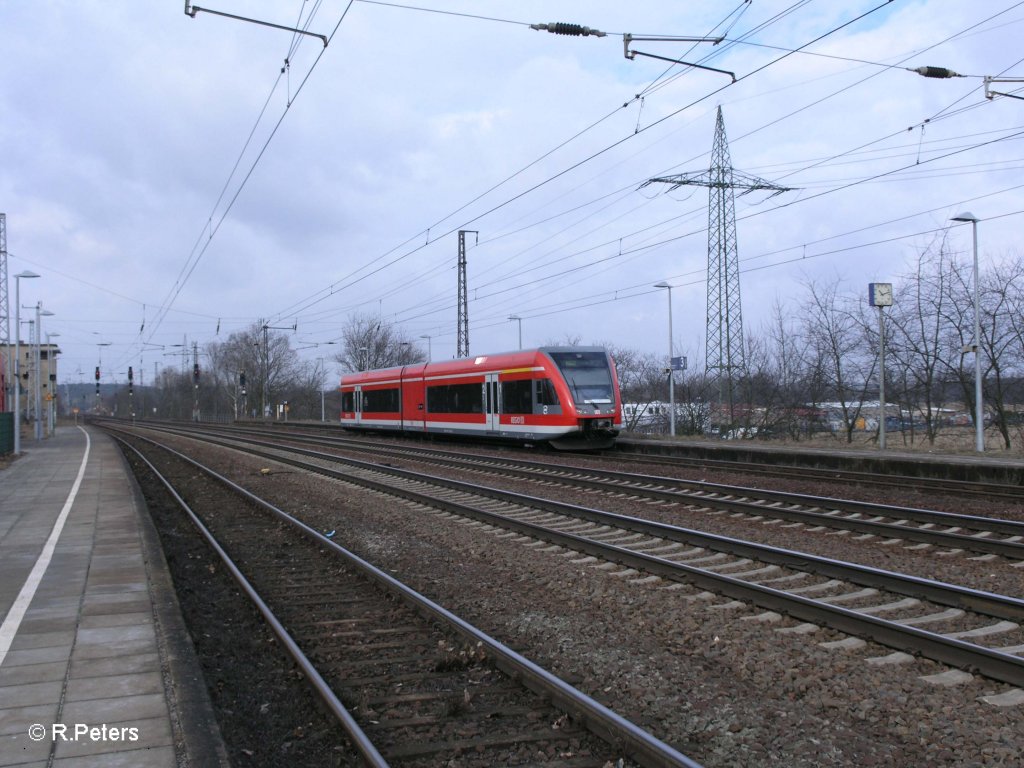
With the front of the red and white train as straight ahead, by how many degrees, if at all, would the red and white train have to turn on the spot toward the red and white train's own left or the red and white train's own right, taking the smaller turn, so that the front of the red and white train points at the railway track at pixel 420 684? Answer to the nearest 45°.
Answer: approximately 45° to the red and white train's own right

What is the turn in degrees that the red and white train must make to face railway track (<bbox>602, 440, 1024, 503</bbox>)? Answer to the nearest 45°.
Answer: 0° — it already faces it

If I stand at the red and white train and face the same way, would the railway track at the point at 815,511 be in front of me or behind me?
in front

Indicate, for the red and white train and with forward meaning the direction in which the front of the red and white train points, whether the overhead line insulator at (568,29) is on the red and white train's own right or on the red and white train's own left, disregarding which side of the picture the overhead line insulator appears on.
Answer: on the red and white train's own right

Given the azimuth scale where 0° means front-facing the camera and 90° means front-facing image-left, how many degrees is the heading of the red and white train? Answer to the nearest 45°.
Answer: approximately 315°
